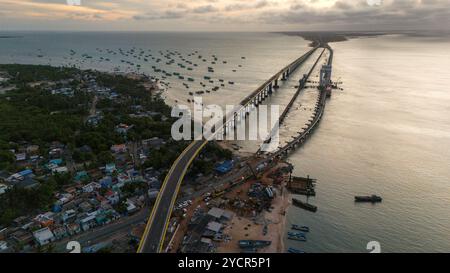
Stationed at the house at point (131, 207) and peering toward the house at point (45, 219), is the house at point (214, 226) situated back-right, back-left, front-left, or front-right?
back-left

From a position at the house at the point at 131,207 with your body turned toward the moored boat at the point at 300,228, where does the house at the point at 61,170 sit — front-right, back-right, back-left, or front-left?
back-left
